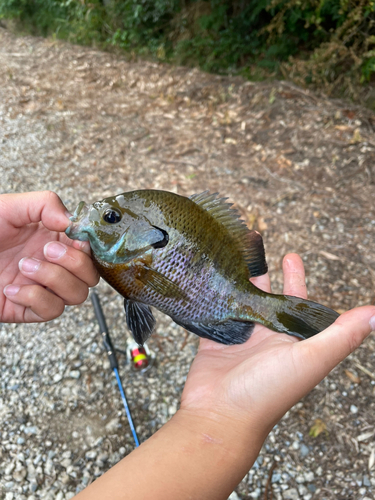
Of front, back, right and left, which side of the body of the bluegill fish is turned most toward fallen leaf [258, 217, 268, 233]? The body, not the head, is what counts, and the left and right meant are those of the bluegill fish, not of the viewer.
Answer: right

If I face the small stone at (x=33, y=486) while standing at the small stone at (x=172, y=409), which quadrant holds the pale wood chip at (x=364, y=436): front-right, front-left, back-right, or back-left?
back-left

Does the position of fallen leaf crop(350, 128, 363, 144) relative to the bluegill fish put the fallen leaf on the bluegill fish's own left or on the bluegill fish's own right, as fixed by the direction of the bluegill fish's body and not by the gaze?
on the bluegill fish's own right

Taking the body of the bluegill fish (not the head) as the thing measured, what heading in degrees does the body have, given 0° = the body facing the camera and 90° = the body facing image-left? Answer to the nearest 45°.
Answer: approximately 90°

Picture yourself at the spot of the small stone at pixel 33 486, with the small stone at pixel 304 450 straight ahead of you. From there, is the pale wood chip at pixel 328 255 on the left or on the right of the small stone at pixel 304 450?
left
